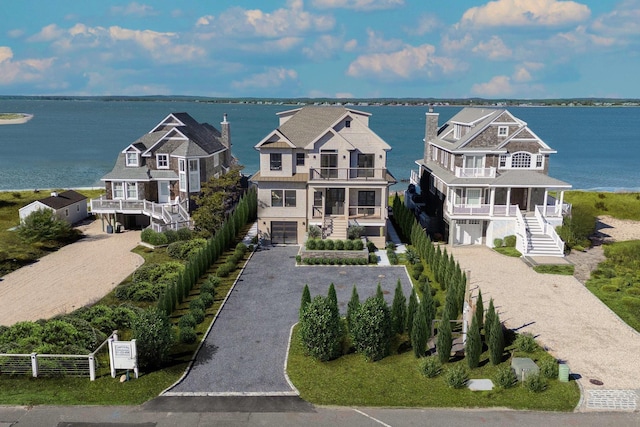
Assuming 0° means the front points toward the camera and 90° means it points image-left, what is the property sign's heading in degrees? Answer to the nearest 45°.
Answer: approximately 0°

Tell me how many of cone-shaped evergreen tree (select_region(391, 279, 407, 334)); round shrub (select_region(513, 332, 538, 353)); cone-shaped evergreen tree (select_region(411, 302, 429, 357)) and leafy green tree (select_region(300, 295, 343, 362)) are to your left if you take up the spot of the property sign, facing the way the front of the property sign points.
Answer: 4

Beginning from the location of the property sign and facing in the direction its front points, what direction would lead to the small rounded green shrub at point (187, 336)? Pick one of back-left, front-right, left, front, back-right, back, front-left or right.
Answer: back-left

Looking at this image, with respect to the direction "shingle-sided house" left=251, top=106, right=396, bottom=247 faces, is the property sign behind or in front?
in front

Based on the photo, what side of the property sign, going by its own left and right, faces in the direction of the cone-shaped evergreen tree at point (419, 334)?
left

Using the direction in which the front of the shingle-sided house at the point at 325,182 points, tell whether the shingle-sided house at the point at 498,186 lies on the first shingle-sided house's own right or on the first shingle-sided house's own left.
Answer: on the first shingle-sided house's own left

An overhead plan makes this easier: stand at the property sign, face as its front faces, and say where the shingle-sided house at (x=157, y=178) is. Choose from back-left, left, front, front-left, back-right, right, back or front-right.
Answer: back

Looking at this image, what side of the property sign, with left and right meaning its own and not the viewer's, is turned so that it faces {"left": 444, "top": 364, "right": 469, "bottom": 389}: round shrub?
left

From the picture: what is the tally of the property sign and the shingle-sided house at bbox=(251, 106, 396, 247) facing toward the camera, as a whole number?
2

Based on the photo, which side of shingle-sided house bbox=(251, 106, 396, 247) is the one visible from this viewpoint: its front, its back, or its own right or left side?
front

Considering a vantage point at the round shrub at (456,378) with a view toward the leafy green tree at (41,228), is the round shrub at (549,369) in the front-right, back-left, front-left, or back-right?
back-right

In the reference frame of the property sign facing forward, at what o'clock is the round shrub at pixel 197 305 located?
The round shrub is roughly at 7 o'clock from the property sign.

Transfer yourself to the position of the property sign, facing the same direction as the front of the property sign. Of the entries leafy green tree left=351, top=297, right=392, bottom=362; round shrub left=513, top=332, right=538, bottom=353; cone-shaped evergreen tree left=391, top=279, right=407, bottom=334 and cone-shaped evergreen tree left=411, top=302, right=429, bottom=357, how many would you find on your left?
4

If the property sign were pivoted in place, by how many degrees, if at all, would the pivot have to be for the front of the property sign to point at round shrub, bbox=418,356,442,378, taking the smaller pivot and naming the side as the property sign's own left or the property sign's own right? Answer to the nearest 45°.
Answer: approximately 90° to the property sign's own left
